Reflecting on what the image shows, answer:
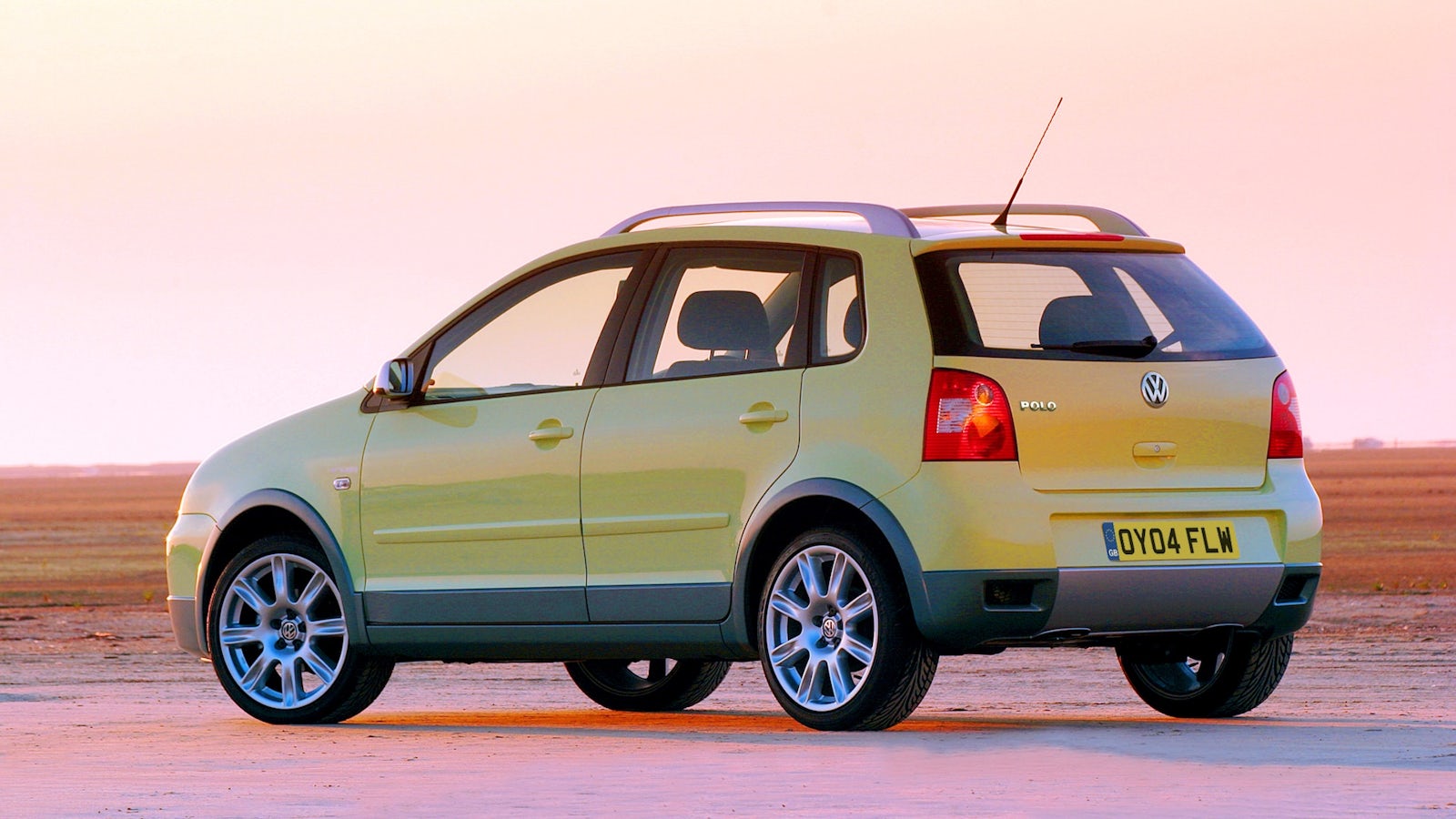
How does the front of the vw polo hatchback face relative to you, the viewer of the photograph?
facing away from the viewer and to the left of the viewer
